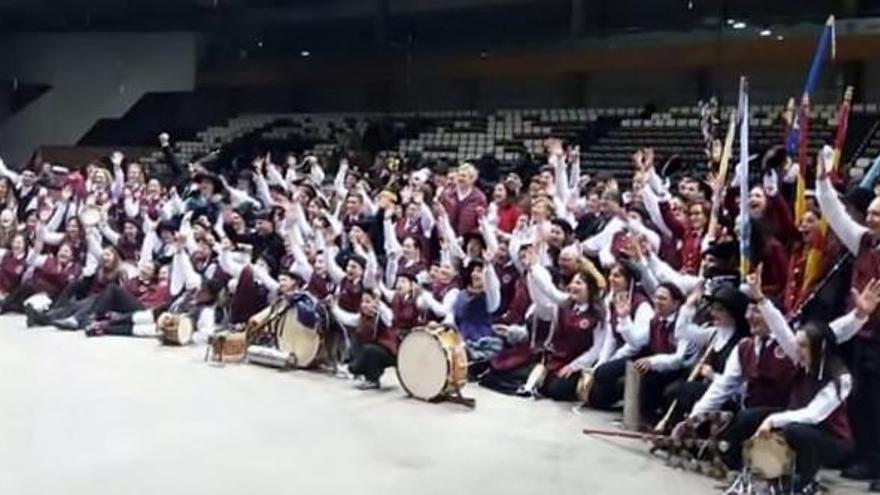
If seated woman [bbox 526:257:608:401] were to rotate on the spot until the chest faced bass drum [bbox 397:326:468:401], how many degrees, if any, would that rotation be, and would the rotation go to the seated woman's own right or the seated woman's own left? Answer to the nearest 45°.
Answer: approximately 45° to the seated woman's own right

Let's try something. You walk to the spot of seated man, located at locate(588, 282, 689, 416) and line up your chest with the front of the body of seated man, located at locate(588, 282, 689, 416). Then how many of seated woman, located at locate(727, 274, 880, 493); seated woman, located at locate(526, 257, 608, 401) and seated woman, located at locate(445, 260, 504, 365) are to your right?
2

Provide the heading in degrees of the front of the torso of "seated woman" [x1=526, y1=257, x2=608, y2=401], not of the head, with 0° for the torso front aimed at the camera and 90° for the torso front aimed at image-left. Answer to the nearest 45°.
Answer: approximately 45°
